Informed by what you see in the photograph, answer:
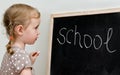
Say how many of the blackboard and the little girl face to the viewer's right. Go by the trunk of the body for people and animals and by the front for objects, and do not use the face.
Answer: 1

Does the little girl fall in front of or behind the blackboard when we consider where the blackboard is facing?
in front

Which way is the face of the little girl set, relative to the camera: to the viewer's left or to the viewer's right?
to the viewer's right

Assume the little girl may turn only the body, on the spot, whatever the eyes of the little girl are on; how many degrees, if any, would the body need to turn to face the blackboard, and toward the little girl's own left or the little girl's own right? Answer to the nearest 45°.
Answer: approximately 45° to the little girl's own left

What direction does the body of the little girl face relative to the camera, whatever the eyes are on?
to the viewer's right

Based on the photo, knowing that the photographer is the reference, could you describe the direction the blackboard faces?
facing the viewer and to the left of the viewer
